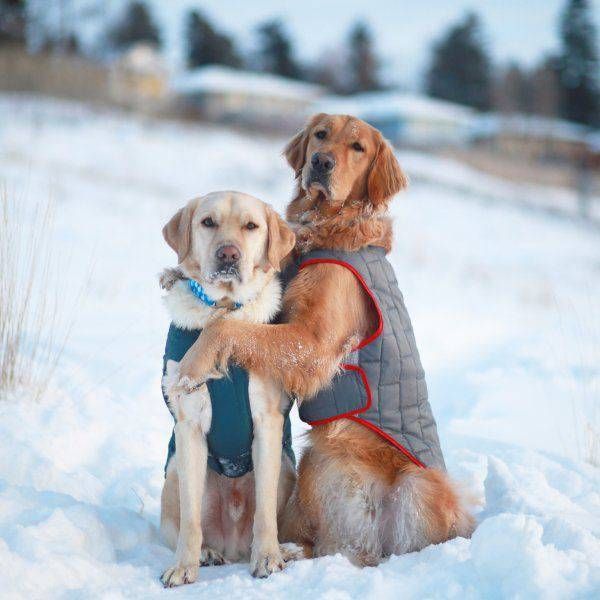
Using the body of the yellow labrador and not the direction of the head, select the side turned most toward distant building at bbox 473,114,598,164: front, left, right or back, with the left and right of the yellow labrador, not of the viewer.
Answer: back

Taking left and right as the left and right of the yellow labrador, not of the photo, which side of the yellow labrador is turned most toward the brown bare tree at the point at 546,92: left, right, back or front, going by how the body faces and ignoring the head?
back

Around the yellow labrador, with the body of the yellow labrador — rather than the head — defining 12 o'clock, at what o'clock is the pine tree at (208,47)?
The pine tree is roughly at 6 o'clock from the yellow labrador.

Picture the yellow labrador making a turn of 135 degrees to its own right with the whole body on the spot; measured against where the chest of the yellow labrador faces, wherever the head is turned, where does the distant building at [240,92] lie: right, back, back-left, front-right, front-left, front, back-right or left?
front-right

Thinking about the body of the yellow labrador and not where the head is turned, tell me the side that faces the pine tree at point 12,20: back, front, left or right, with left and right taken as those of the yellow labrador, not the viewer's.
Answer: back

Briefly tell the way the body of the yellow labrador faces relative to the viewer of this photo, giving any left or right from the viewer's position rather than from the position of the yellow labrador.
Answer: facing the viewer

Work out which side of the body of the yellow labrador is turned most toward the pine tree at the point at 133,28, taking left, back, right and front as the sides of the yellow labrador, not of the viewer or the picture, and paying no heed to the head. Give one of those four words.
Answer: back

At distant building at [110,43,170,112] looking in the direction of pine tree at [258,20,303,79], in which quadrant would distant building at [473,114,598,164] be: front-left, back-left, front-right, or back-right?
front-right

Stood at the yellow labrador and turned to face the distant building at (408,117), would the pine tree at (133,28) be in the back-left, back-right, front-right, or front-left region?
front-left

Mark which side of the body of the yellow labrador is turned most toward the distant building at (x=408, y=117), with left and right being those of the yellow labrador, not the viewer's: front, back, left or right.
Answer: back

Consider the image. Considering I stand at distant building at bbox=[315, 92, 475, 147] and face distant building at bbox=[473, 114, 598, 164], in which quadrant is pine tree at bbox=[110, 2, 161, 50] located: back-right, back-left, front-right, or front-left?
back-left

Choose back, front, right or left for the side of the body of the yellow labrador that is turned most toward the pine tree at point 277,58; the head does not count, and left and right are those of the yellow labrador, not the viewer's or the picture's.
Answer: back

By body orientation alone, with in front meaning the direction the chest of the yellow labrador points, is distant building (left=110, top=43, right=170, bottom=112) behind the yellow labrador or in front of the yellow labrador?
behind

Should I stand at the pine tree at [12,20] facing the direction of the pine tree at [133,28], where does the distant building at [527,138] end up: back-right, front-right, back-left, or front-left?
front-right

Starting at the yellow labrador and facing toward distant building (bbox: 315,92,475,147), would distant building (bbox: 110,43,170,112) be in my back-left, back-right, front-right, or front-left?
front-left
